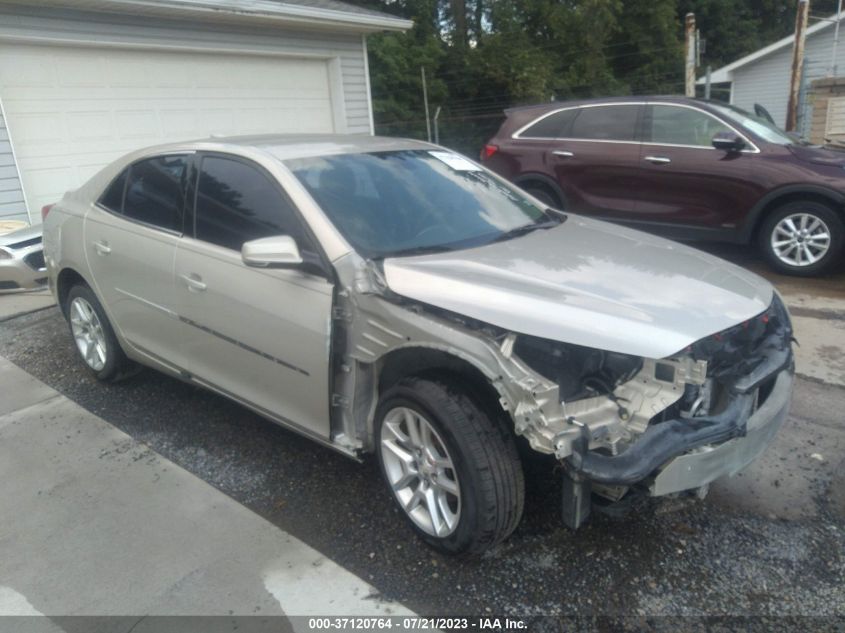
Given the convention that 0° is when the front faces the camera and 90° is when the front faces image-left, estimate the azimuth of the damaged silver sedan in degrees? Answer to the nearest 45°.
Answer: approximately 315°

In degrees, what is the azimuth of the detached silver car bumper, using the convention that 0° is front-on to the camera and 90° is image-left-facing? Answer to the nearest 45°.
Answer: approximately 315°

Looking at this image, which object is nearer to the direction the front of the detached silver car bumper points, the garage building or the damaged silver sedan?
the damaged silver sedan

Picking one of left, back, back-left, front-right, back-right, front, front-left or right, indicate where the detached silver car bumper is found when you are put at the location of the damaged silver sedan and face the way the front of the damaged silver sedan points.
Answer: back

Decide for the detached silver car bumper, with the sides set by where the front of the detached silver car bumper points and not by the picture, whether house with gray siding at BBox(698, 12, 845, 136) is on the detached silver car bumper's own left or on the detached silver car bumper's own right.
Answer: on the detached silver car bumper's own left

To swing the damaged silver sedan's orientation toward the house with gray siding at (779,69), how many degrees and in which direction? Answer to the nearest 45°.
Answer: approximately 90° to its left

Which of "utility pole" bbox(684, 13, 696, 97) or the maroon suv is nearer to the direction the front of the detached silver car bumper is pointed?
the maroon suv

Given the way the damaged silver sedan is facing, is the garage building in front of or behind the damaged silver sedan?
behind
